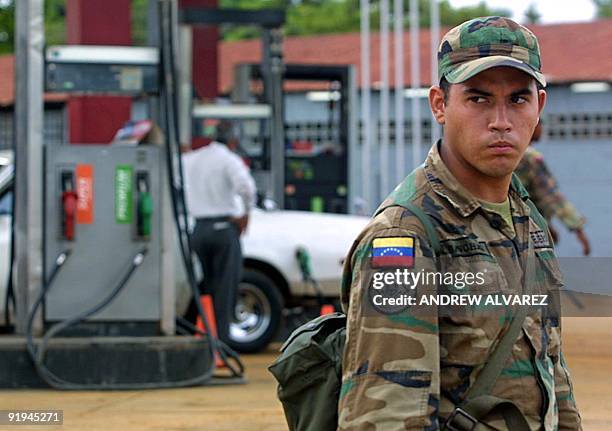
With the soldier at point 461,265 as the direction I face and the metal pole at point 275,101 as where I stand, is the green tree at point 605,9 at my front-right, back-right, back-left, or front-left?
back-left

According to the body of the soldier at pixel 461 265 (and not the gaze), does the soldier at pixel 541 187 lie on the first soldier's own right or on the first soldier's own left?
on the first soldier's own left

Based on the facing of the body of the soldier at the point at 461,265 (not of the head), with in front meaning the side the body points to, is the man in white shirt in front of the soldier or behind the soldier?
behind

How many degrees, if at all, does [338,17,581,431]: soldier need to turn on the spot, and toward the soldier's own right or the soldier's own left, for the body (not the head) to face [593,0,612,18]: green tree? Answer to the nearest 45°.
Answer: approximately 135° to the soldier's own left

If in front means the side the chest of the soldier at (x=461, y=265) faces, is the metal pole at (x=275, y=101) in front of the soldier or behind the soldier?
behind

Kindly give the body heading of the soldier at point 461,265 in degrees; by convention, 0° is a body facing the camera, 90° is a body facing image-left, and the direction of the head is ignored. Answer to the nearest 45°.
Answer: approximately 315°

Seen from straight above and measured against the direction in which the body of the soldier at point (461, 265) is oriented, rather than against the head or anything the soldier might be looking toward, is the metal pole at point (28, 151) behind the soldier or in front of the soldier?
behind
